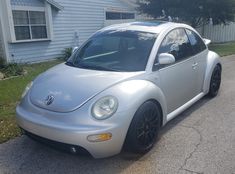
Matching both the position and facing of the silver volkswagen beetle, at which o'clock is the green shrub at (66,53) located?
The green shrub is roughly at 4 o'clock from the silver volkswagen beetle.

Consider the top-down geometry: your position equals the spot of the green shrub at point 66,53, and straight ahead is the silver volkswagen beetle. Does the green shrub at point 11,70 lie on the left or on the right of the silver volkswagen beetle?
right

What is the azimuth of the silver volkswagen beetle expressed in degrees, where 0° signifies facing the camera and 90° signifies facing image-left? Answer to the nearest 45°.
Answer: approximately 45°

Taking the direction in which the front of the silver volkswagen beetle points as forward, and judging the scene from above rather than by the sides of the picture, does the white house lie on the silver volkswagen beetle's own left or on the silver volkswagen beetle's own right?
on the silver volkswagen beetle's own right

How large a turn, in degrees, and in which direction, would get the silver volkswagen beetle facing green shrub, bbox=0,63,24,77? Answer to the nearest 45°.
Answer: approximately 90° to its right
